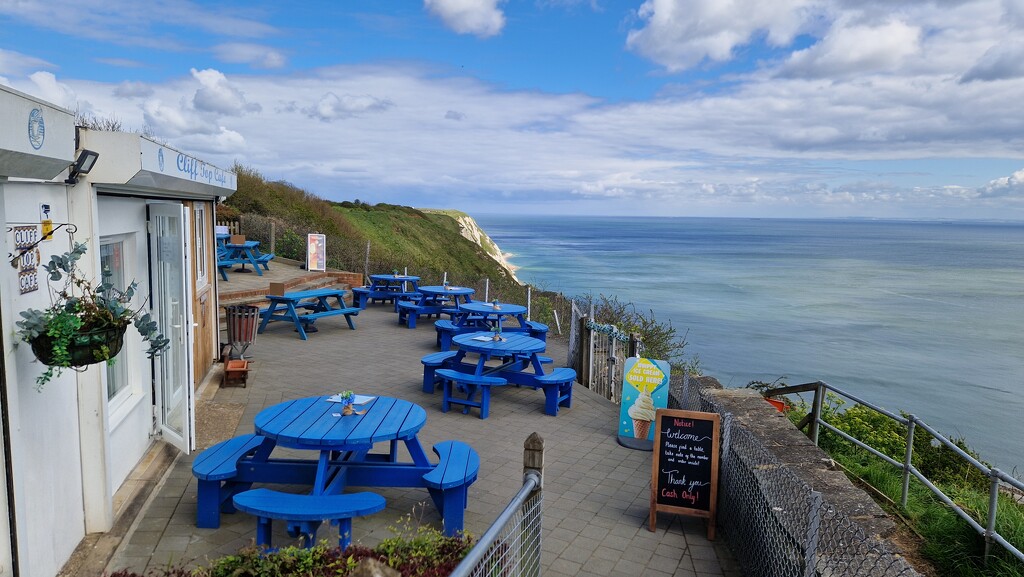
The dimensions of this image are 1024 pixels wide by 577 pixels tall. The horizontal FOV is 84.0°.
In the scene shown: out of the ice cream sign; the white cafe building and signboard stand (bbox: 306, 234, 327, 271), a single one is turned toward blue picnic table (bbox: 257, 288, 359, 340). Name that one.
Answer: the signboard stand

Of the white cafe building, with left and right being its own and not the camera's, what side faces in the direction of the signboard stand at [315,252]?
left

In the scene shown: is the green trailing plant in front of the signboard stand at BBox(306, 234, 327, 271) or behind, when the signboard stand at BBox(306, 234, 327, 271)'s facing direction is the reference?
in front

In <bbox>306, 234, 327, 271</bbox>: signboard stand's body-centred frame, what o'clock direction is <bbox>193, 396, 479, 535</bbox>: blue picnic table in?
The blue picnic table is roughly at 12 o'clock from the signboard stand.

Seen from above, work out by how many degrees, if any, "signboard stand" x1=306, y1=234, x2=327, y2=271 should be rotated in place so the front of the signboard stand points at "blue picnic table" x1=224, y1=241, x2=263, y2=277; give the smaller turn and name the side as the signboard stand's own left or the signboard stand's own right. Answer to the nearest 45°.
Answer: approximately 135° to the signboard stand's own right

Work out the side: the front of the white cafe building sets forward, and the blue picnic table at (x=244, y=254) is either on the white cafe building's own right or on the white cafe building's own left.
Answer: on the white cafe building's own left

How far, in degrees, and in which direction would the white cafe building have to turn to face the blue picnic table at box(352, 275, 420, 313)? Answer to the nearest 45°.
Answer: approximately 90° to its left

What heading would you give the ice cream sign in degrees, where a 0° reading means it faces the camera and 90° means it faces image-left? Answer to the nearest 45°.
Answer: approximately 0°

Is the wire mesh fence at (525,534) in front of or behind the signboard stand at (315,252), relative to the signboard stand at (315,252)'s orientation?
in front

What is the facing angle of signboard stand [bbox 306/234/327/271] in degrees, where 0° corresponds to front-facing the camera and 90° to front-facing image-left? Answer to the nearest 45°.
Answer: approximately 0°

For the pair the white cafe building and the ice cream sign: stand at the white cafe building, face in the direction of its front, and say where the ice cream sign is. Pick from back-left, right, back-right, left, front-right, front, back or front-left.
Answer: front-left

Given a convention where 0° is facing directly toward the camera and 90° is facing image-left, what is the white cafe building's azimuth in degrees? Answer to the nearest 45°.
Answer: approximately 315°

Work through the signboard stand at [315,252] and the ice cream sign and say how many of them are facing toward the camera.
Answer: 2

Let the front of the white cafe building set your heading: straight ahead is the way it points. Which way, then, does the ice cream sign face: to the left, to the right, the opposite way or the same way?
to the right

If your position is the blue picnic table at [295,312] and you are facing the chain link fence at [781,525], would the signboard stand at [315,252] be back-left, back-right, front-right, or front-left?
back-left
